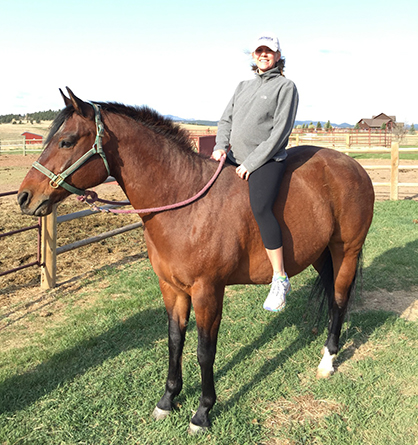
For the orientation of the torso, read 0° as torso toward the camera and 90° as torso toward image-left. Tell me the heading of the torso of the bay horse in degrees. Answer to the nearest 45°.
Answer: approximately 45°
